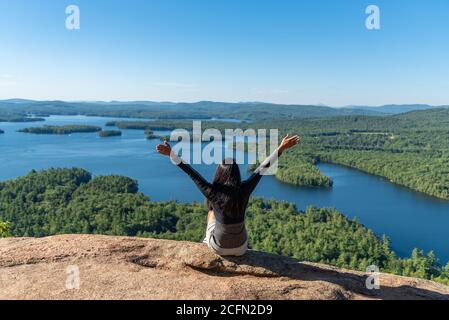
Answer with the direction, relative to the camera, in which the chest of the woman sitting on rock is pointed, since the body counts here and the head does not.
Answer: away from the camera

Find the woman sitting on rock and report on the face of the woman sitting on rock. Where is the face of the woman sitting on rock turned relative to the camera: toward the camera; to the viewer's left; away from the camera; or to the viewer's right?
away from the camera
